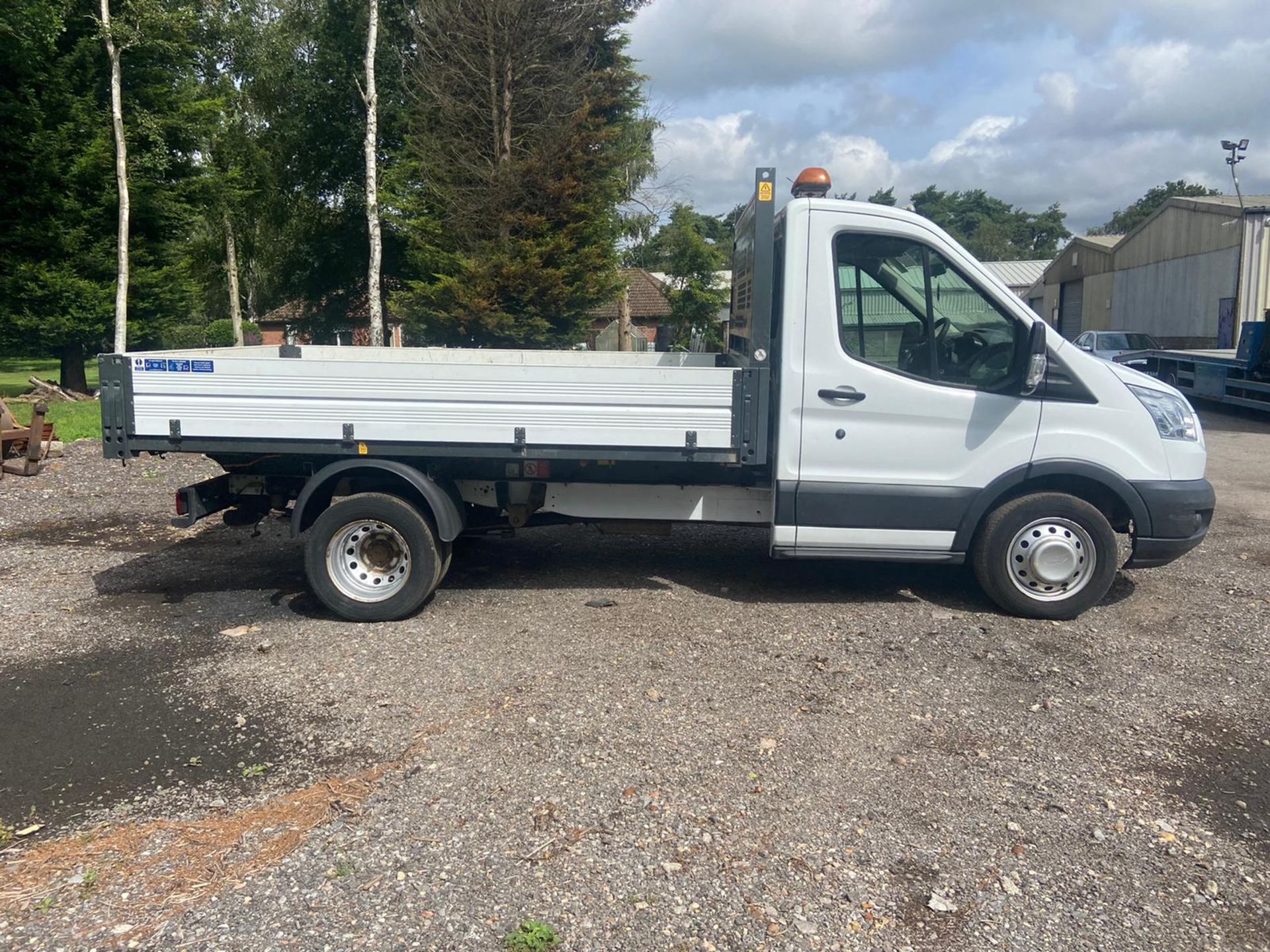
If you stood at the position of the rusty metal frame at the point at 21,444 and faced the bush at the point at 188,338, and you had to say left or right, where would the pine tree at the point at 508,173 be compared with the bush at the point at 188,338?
right

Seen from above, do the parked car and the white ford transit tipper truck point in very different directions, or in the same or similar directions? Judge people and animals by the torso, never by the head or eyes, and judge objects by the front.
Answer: very different directions

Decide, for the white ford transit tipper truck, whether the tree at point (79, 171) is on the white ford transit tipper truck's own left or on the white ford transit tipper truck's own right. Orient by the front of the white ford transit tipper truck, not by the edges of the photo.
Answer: on the white ford transit tipper truck's own left

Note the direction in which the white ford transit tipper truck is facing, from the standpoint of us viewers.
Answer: facing to the right of the viewer

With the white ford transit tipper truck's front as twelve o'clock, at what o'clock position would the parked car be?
The parked car is roughly at 10 o'clock from the white ford transit tipper truck.

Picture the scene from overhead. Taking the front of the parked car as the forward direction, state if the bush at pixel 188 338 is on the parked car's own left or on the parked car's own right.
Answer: on the parked car's own right

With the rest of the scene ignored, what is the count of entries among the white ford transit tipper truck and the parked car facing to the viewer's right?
1
